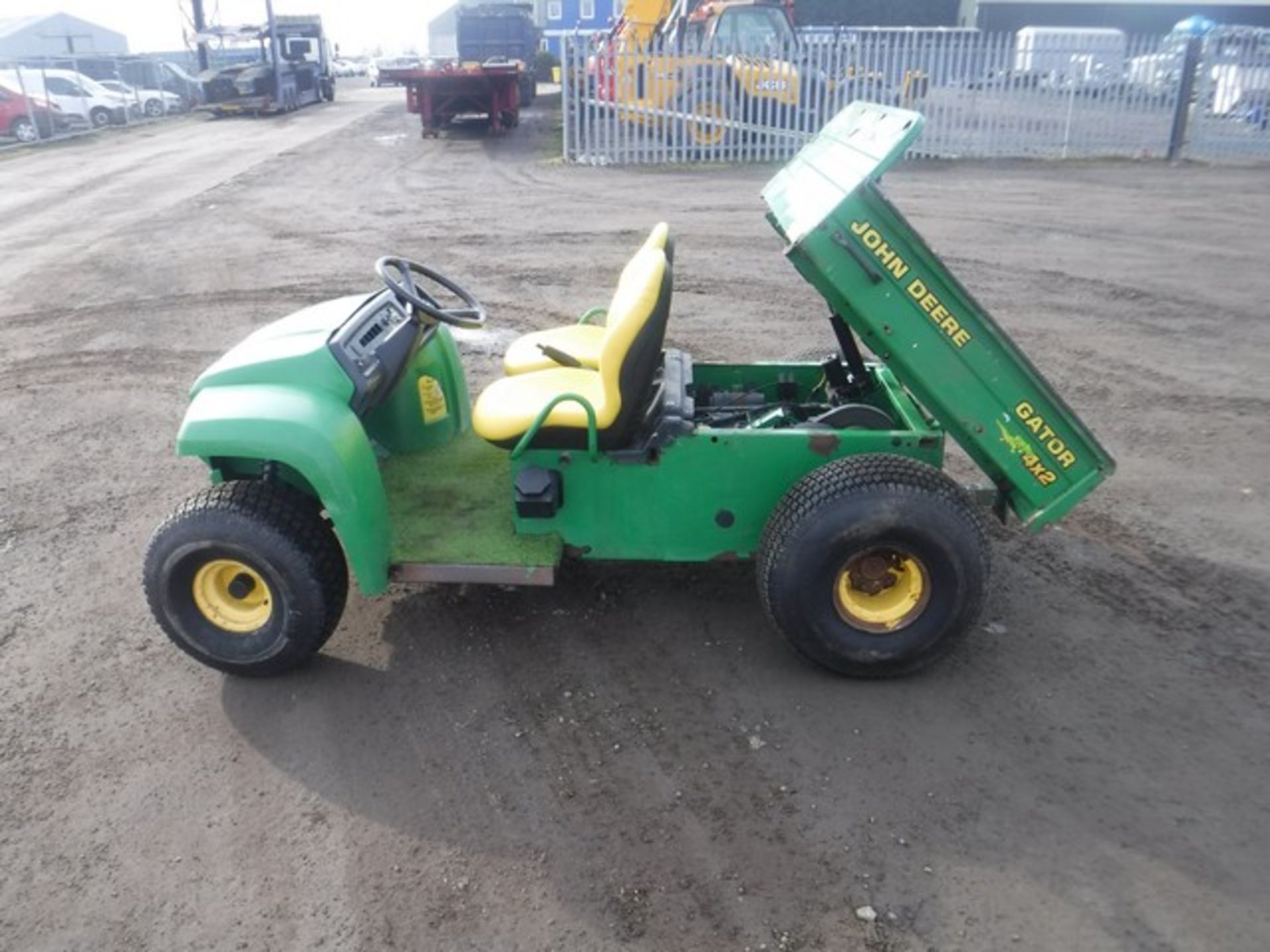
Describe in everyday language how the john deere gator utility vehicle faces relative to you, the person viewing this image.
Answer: facing to the left of the viewer

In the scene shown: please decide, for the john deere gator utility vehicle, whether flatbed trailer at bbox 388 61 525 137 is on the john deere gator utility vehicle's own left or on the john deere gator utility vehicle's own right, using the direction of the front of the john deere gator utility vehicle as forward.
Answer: on the john deere gator utility vehicle's own right

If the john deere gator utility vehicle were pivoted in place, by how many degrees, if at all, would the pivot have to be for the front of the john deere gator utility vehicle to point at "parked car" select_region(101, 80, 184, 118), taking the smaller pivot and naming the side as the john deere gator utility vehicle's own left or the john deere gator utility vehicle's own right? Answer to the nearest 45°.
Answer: approximately 45° to the john deere gator utility vehicle's own right

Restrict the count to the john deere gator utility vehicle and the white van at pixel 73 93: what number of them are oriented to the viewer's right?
1

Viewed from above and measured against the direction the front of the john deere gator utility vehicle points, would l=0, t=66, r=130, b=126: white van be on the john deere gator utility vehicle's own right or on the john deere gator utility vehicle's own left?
on the john deere gator utility vehicle's own right
